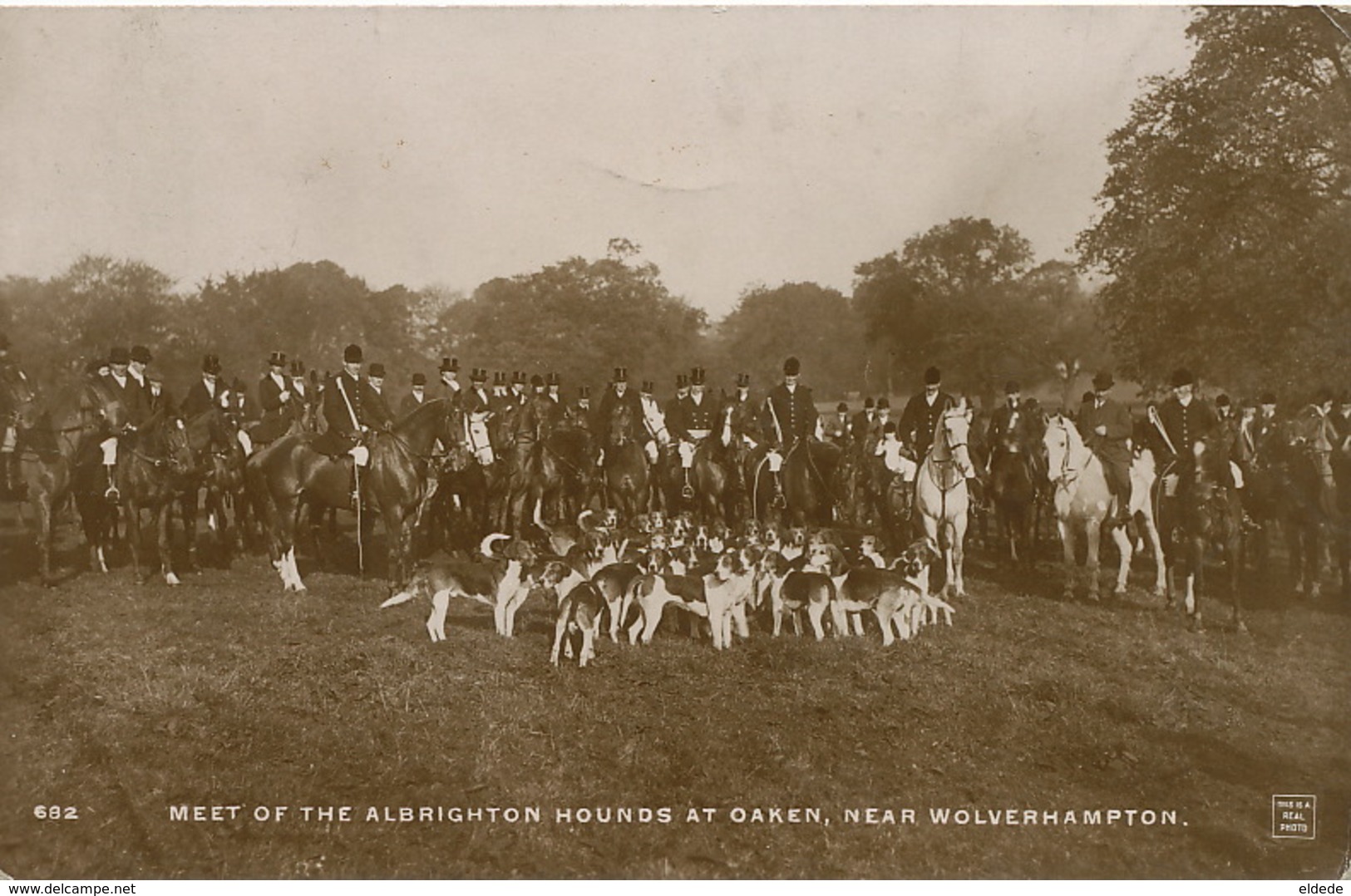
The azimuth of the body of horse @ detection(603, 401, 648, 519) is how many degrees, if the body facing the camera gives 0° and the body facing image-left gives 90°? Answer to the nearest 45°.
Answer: approximately 0°

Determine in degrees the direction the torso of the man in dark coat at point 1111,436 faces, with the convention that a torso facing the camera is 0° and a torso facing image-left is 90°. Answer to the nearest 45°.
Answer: approximately 45°

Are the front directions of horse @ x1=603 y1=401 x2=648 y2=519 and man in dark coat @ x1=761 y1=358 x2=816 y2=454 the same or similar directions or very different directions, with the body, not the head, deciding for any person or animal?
same or similar directions

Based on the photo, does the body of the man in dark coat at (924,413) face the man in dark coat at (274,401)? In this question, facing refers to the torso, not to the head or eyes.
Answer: no

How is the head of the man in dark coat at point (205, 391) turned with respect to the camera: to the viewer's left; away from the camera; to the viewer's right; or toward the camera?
toward the camera

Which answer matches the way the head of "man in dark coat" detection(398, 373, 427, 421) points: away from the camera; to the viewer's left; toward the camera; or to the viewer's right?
toward the camera

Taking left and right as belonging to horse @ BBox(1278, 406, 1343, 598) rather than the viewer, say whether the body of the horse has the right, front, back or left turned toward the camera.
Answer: front

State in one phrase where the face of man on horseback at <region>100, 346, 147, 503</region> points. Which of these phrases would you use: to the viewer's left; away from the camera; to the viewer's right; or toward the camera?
toward the camera

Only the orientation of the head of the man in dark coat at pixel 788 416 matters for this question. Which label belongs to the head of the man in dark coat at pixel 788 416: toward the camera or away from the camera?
toward the camera

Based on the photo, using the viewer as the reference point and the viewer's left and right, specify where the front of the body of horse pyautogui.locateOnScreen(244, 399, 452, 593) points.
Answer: facing to the right of the viewer

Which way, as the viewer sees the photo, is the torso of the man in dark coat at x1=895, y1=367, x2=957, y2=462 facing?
toward the camera
